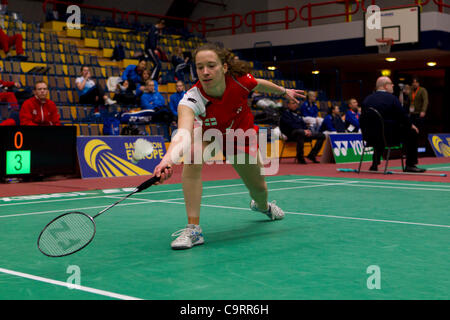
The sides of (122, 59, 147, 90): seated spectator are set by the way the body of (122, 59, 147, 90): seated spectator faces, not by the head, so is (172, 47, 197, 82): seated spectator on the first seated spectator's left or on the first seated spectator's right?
on the first seated spectator's left

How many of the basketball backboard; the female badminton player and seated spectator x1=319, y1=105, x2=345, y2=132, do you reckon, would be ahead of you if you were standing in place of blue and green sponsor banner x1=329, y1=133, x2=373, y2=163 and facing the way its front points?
1

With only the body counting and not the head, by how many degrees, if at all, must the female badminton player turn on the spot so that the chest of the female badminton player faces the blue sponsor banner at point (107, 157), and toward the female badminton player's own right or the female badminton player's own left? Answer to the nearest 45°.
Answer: approximately 135° to the female badminton player's own right

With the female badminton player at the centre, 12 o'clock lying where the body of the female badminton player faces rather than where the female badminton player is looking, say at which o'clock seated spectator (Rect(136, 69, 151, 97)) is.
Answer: The seated spectator is roughly at 4 o'clock from the female badminton player.

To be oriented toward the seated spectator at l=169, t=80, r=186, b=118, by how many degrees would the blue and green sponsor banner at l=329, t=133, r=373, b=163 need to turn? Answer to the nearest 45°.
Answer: approximately 90° to its right

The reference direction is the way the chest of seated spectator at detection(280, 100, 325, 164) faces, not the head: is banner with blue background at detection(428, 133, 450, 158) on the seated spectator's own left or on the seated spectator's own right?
on the seated spectator's own left

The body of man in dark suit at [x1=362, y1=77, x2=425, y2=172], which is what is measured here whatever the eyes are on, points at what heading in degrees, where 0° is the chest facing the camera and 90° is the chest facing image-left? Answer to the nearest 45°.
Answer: approximately 225°

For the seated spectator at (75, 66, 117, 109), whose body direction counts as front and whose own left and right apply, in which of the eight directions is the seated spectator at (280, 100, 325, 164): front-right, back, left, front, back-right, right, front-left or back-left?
front-left

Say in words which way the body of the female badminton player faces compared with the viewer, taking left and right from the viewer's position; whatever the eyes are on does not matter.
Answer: facing the viewer and to the left of the viewer

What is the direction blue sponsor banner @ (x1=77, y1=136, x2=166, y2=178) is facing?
toward the camera

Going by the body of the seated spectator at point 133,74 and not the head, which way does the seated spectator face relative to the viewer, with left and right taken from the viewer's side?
facing the viewer and to the right of the viewer

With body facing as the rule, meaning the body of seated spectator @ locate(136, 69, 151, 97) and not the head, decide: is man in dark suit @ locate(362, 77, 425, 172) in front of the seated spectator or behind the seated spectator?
in front

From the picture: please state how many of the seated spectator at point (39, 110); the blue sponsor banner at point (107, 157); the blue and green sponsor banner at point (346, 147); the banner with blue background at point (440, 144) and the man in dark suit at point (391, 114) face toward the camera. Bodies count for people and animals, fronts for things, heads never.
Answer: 4
